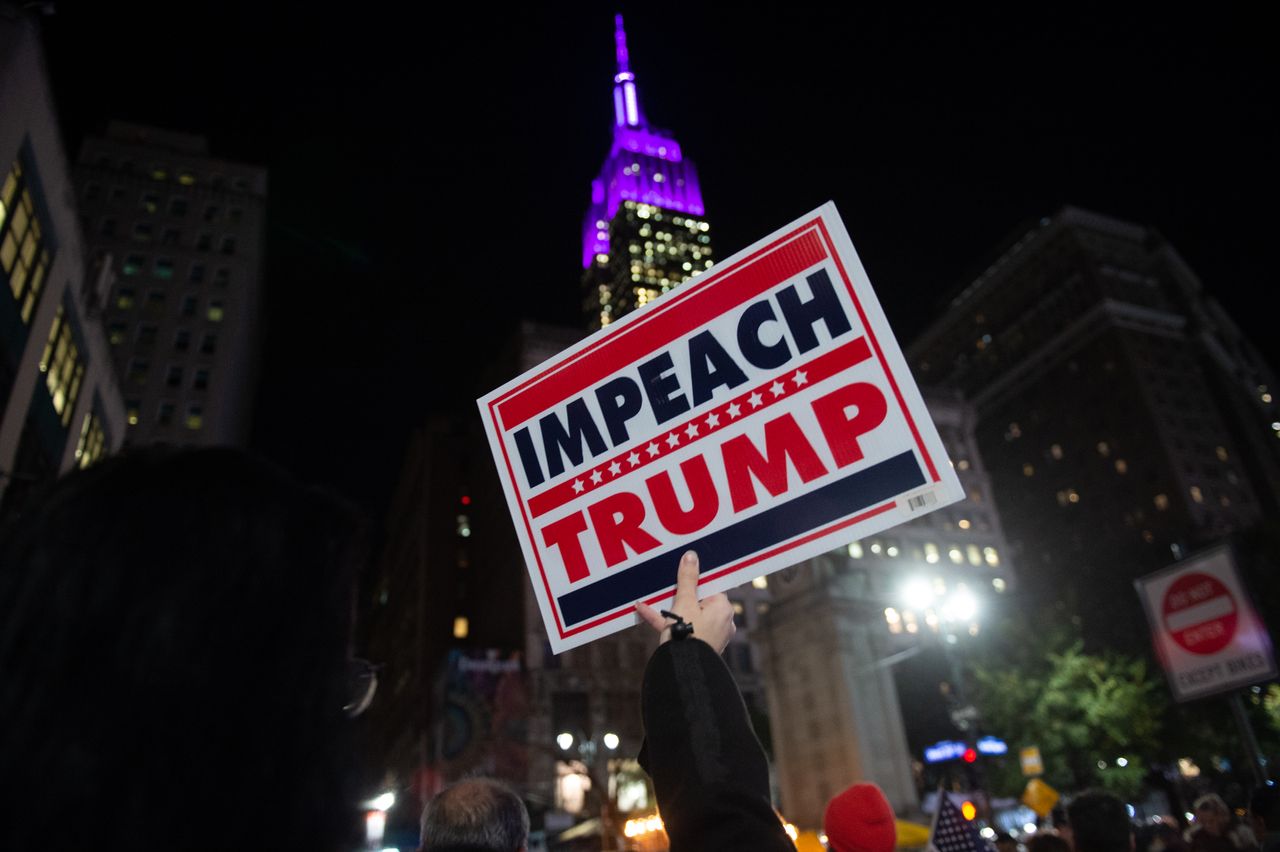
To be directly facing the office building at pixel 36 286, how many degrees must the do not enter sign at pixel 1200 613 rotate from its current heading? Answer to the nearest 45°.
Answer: approximately 90° to its right

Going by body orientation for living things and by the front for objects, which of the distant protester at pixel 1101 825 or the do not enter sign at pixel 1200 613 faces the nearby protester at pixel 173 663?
the do not enter sign

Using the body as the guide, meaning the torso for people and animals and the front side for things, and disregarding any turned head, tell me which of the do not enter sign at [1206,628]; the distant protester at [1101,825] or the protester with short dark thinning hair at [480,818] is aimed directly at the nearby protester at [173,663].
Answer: the do not enter sign

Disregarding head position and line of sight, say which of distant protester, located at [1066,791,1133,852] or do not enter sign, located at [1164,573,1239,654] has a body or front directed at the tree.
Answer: the distant protester

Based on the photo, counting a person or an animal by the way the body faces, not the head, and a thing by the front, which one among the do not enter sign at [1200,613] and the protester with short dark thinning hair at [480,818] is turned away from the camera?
the protester with short dark thinning hair

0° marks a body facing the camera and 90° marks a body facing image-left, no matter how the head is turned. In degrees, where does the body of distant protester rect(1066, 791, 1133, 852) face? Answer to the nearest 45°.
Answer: approximately 180°

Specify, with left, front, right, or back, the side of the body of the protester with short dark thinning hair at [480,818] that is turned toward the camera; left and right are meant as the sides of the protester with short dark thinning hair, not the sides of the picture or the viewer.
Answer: back
